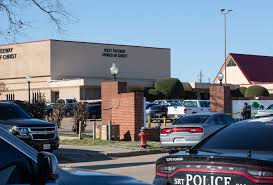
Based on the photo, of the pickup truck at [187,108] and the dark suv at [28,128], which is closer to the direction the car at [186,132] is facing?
the pickup truck

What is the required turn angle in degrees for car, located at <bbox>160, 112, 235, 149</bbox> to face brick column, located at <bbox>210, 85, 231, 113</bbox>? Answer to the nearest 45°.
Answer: approximately 45° to its left

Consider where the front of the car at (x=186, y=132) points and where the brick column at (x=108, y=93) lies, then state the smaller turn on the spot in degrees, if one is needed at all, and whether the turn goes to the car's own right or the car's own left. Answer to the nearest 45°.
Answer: approximately 90° to the car's own left

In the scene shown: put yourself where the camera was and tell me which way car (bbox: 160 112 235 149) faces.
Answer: facing away from the viewer and to the right of the viewer

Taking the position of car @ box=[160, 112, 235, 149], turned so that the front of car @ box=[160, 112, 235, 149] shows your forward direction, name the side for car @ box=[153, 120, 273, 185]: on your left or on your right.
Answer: on your right

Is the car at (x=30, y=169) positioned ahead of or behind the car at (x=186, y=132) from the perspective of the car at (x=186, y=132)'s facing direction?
behind

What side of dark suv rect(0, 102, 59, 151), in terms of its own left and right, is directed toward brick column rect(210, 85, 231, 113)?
left
